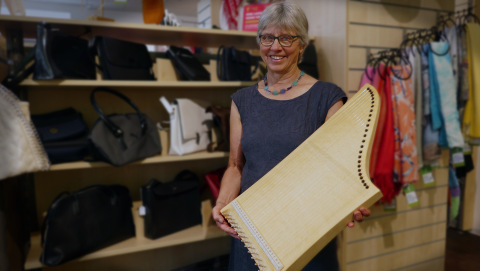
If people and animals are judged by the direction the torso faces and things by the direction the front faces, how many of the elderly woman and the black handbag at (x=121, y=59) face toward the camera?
2

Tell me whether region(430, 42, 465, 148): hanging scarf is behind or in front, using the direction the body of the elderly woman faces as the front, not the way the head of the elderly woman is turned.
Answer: behind

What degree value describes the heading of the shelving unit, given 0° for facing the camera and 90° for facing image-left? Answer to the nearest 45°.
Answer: approximately 315°

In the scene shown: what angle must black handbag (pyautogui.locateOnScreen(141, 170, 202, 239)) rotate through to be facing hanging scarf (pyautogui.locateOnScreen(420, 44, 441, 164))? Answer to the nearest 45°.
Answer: approximately 45° to its left
